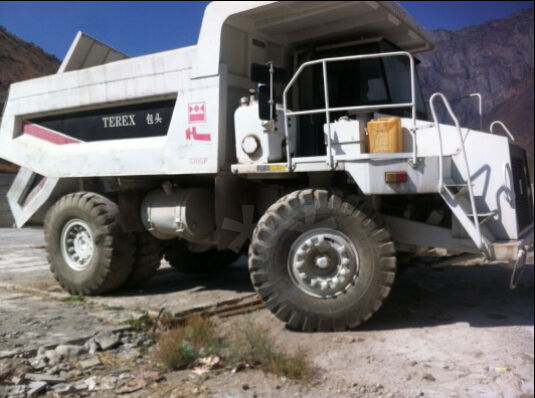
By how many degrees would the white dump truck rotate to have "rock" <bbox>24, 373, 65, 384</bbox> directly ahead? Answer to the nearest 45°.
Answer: approximately 90° to its right

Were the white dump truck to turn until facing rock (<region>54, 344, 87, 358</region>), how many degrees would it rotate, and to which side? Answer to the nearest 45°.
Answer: approximately 90° to its right

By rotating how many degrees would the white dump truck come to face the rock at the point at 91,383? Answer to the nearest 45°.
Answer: approximately 90° to its right

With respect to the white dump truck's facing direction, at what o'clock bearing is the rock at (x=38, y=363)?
The rock is roughly at 3 o'clock from the white dump truck.

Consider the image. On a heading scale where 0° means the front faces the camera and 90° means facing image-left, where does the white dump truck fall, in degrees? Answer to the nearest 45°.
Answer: approximately 315°

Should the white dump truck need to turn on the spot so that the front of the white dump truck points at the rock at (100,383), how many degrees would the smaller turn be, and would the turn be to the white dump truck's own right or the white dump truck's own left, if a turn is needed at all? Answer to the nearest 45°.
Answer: approximately 90° to the white dump truck's own right

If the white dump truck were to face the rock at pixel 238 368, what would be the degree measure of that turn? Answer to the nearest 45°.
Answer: approximately 45° to its right

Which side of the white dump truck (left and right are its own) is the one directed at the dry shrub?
right

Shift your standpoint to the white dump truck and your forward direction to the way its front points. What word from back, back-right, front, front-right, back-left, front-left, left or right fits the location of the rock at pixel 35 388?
right

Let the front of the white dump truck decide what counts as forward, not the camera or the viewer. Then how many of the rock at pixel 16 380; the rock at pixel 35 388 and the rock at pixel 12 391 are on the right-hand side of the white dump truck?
3

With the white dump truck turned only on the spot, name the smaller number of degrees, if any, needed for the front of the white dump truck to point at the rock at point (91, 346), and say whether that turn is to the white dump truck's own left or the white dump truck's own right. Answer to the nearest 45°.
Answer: approximately 90° to the white dump truck's own right
